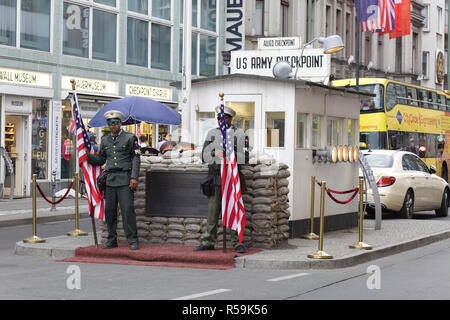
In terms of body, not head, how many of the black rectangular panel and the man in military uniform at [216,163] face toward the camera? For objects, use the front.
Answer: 2

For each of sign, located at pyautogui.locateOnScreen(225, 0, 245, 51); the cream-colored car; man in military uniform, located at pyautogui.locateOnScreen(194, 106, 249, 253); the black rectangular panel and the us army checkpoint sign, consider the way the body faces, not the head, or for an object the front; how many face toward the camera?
4

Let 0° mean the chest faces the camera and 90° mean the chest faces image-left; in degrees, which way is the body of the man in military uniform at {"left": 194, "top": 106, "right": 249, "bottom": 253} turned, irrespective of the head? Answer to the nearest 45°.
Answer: approximately 0°

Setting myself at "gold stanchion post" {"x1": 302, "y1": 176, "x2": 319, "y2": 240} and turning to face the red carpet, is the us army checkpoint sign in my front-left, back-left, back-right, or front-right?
back-right

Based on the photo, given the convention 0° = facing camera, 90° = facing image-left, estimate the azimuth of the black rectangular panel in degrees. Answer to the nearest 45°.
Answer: approximately 0°

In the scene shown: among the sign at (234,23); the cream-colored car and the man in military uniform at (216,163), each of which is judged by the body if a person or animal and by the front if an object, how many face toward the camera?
2

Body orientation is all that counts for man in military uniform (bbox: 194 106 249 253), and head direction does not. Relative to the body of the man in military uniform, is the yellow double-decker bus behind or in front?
behind

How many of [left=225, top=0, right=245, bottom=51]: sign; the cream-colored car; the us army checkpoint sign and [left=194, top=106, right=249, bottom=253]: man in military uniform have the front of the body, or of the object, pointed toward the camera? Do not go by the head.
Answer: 3
